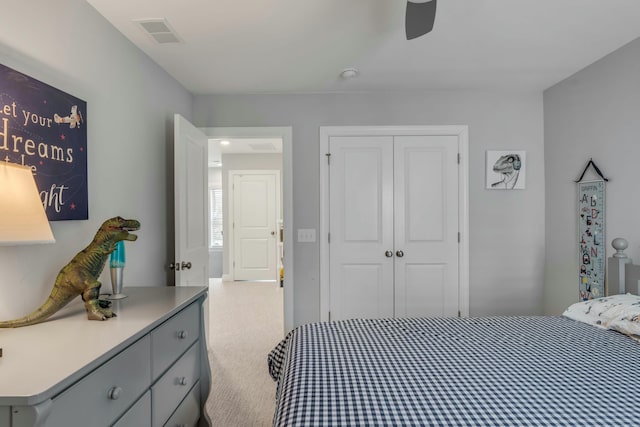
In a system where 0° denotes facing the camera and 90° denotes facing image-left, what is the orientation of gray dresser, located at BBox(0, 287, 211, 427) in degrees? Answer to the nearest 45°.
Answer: approximately 315°

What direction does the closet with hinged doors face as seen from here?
toward the camera

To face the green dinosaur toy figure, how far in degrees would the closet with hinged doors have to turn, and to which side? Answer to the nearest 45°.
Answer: approximately 45° to its right

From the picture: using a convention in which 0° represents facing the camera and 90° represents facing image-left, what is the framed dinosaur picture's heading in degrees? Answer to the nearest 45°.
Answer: approximately 0°

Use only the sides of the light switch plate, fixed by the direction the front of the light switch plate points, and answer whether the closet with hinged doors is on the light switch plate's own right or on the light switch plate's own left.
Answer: on the light switch plate's own left

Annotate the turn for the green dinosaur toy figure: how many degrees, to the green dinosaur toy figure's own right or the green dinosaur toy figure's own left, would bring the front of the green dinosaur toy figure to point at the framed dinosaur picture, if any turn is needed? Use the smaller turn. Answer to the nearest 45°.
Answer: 0° — it already faces it

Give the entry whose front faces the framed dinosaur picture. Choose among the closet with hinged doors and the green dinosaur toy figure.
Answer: the green dinosaur toy figure

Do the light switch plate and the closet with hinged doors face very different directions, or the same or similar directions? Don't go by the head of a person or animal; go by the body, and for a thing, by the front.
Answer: same or similar directions

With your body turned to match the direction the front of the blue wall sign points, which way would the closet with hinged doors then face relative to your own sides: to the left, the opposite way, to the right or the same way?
to the right

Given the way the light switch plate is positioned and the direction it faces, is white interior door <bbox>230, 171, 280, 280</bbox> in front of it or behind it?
behind

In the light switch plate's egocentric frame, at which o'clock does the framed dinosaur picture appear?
The framed dinosaur picture is roughly at 9 o'clock from the light switch plate.

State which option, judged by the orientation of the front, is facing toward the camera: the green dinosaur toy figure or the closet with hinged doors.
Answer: the closet with hinged doors

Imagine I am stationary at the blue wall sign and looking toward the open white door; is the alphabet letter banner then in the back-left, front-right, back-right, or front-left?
front-right

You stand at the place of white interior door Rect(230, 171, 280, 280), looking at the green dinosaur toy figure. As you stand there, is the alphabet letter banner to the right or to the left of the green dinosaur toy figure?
left

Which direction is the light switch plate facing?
toward the camera

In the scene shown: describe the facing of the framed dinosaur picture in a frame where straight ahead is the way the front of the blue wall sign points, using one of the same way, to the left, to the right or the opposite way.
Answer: to the right

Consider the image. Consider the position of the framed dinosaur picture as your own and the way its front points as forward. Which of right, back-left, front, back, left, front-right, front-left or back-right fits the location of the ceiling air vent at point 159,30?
front-right

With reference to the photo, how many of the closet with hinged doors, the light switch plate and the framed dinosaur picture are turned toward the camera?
3

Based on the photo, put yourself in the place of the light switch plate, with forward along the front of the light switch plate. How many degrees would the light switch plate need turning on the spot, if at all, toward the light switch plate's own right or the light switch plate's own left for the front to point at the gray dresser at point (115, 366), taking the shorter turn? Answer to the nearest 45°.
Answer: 0° — it already faces it

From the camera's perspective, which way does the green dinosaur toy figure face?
to the viewer's right
